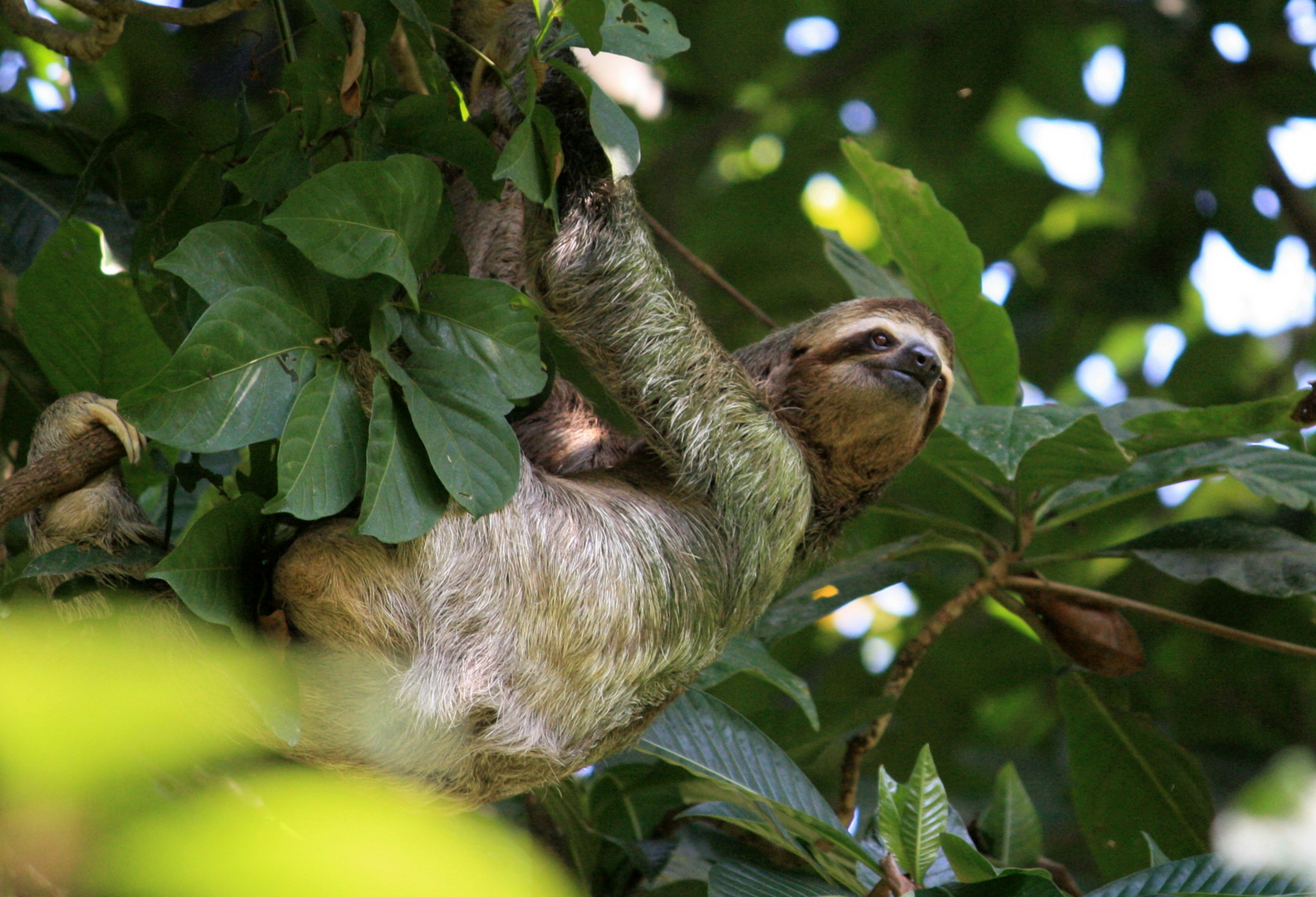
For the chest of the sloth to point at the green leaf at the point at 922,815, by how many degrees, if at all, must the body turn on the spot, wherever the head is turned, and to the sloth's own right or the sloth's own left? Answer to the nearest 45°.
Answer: approximately 45° to the sloth's own right

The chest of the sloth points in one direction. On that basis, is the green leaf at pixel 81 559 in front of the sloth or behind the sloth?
behind

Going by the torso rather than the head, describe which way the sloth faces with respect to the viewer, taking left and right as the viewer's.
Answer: facing to the right of the viewer

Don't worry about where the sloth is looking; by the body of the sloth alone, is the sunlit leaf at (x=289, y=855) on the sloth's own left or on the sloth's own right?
on the sloth's own right
